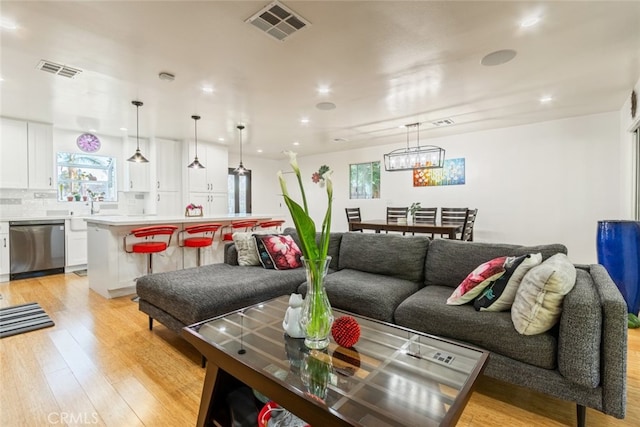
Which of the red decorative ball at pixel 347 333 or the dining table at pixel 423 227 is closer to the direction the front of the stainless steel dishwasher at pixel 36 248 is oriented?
the red decorative ball

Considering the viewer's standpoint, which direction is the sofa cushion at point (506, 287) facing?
facing the viewer and to the left of the viewer

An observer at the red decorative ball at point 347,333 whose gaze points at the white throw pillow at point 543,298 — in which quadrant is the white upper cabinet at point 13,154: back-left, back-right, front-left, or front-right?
back-left

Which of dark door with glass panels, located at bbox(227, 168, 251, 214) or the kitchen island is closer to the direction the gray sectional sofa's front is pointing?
the kitchen island

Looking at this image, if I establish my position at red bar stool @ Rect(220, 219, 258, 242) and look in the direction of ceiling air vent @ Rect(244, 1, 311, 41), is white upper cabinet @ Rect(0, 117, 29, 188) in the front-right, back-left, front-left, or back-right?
back-right

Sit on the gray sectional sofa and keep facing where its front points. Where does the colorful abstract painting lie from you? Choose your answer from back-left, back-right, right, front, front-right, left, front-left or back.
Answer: back-right

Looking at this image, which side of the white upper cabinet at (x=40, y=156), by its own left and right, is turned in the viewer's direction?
front

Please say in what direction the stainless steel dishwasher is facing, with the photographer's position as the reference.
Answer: facing the viewer

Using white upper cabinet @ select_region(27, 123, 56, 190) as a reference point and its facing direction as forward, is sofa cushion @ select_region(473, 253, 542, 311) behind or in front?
in front

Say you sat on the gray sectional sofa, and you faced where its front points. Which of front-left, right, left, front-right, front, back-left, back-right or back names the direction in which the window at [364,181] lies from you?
back-right

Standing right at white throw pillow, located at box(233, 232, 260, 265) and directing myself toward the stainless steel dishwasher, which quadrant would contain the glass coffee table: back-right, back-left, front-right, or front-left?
back-left

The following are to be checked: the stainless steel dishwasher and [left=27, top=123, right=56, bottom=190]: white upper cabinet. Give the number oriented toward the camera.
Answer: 2

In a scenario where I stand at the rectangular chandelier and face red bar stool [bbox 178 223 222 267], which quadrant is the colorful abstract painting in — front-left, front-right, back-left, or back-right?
back-right

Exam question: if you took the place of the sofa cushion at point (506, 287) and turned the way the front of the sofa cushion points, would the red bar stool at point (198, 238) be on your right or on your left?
on your right
